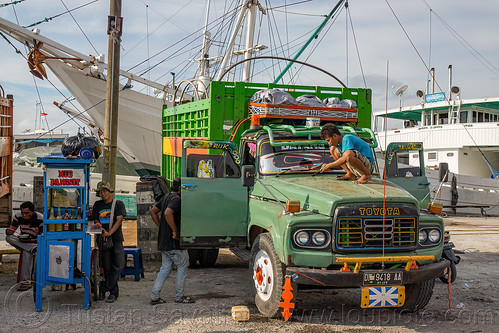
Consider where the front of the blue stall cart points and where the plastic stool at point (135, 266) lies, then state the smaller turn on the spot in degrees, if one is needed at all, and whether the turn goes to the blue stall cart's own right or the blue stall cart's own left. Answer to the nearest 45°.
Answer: approximately 135° to the blue stall cart's own left

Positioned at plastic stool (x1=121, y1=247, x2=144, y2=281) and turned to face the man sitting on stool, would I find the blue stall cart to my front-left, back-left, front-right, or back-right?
front-left

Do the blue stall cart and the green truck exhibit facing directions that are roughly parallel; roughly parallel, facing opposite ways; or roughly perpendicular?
roughly parallel

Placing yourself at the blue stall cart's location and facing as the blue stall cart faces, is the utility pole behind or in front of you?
behind

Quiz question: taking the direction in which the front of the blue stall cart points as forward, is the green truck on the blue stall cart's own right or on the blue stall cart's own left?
on the blue stall cart's own left

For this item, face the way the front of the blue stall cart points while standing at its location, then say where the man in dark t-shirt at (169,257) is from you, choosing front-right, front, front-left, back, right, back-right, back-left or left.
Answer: left

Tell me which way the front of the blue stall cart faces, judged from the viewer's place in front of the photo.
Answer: facing the viewer

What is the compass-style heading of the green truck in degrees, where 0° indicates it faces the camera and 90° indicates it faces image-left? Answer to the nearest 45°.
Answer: approximately 315°

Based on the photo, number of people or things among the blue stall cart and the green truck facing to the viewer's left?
0

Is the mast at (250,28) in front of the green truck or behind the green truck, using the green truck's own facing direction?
behind

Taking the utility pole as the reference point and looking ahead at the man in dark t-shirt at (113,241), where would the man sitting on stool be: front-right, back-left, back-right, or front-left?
front-right
